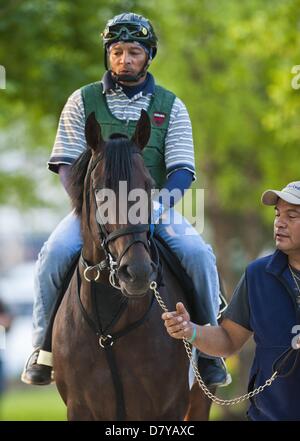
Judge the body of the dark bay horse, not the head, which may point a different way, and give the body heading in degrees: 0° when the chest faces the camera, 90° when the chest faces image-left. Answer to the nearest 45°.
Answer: approximately 0°
